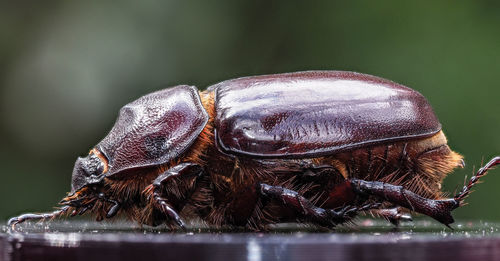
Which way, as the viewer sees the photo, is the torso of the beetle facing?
to the viewer's left
